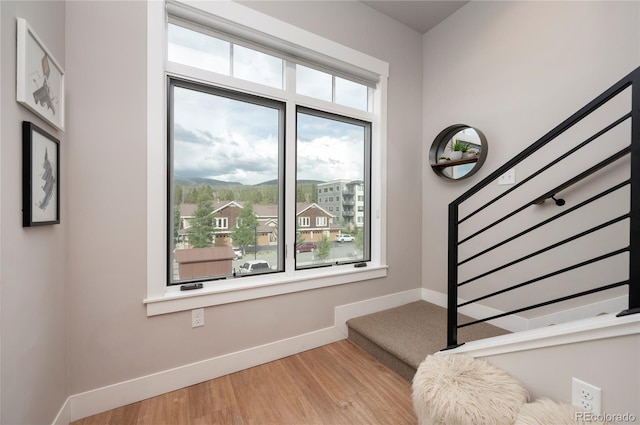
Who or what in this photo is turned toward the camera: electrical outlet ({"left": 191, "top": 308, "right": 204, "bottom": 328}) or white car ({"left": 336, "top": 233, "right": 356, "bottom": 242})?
the electrical outlet

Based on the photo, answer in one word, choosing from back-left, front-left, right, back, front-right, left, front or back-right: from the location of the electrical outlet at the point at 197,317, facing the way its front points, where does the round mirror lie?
left

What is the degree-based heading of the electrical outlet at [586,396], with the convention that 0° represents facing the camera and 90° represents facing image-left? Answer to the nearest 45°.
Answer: approximately 45°

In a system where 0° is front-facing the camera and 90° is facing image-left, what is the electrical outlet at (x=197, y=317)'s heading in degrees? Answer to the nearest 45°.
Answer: approximately 0°

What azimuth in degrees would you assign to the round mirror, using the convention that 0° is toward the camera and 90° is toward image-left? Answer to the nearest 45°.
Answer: approximately 45°

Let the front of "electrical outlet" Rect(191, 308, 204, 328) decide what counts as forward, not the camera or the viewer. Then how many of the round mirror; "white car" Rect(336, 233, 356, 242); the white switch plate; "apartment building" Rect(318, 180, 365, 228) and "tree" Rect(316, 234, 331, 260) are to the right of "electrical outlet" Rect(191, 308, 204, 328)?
0

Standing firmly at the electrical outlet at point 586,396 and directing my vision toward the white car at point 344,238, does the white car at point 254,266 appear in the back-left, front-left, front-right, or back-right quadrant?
front-left

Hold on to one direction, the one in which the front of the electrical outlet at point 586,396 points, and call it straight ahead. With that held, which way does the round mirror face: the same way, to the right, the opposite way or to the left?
the same way
